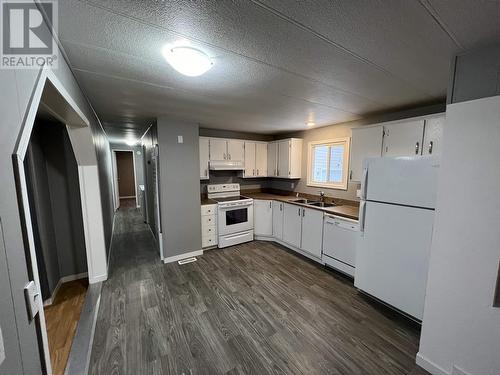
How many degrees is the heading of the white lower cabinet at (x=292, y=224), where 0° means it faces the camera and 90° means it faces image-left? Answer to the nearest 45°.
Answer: approximately 45°

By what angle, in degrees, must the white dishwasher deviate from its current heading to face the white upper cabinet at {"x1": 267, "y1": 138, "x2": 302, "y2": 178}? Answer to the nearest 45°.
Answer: approximately 90° to its right

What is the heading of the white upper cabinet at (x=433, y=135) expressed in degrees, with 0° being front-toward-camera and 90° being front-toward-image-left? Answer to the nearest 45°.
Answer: approximately 45°

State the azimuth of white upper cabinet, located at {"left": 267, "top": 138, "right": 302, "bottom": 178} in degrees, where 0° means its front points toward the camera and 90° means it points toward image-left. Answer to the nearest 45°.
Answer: approximately 45°

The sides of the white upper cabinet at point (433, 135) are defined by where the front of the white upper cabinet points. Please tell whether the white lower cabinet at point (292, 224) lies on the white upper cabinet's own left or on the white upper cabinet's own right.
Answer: on the white upper cabinet's own right
